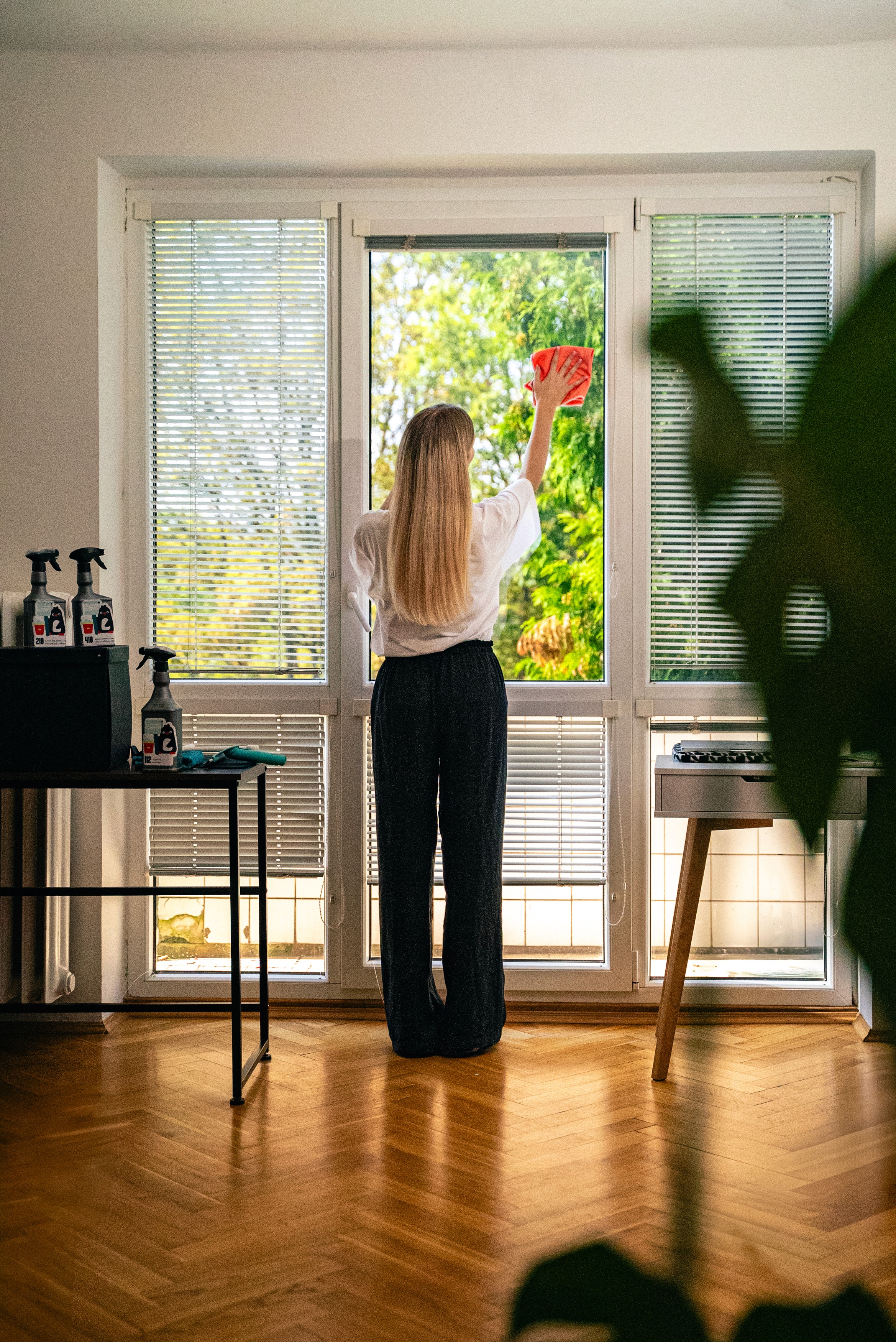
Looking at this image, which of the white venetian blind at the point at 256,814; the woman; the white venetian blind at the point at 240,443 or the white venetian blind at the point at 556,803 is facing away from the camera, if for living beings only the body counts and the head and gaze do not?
the woman

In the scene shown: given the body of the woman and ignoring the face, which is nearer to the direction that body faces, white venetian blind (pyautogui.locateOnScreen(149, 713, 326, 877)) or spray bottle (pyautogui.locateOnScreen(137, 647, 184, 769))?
the white venetian blind

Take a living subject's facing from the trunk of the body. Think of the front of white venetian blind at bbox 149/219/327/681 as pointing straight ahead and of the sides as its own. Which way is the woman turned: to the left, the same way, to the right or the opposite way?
the opposite way

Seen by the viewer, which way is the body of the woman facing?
away from the camera

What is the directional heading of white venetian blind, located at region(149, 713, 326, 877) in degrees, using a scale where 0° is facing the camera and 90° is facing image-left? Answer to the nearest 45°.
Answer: approximately 0°

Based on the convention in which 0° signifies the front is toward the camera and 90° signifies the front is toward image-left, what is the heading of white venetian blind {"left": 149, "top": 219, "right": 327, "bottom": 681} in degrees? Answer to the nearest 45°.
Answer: approximately 0°

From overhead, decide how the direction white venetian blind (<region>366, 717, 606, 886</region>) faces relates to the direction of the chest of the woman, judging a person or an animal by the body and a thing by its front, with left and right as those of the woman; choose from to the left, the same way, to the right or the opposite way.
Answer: the opposite way

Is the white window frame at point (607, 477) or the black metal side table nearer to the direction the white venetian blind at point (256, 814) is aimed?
the black metal side table

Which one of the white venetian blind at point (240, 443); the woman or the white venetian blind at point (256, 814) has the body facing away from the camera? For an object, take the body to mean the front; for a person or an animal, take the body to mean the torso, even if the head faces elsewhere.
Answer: the woman

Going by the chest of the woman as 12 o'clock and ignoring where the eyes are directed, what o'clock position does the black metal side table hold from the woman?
The black metal side table is roughly at 8 o'clock from the woman.

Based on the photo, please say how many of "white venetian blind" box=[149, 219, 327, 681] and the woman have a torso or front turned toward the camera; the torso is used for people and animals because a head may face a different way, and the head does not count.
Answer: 1
